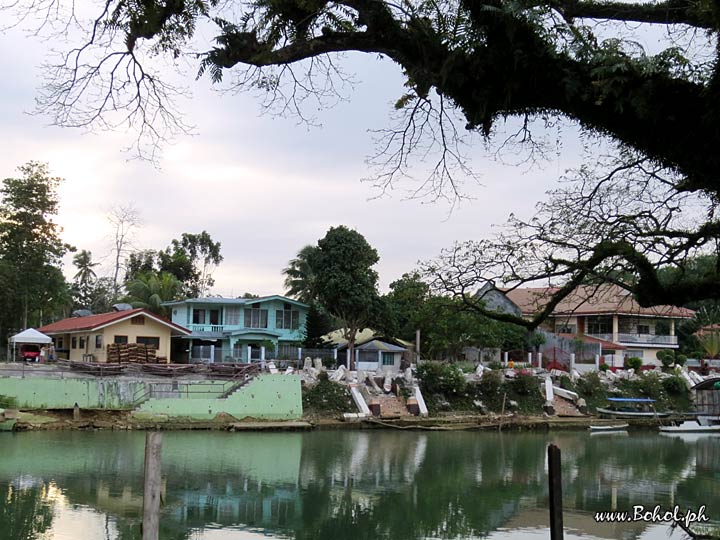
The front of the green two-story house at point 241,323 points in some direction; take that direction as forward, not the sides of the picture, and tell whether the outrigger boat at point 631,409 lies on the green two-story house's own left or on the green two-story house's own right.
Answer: on the green two-story house's own left

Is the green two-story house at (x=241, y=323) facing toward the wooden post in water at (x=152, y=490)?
yes

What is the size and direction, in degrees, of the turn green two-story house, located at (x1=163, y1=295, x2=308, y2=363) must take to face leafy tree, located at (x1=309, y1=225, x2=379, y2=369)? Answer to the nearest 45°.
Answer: approximately 45° to its left

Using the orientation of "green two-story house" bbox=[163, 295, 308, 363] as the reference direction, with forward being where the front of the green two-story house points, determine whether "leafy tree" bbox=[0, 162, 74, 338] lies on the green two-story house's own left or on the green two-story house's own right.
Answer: on the green two-story house's own right

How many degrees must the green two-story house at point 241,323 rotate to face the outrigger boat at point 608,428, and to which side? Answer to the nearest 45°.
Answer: approximately 45° to its left

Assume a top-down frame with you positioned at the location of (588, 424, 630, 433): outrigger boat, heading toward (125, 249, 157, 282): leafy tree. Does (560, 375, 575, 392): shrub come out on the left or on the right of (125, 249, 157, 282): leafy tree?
right

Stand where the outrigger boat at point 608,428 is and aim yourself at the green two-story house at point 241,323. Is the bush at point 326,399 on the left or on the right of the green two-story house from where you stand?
left

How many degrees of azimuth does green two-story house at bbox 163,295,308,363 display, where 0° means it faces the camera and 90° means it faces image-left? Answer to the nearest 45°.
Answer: approximately 0°

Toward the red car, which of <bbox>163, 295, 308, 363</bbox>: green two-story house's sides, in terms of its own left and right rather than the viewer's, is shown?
right

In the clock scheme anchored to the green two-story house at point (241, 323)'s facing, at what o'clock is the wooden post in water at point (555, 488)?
The wooden post in water is roughly at 12 o'clock from the green two-story house.
